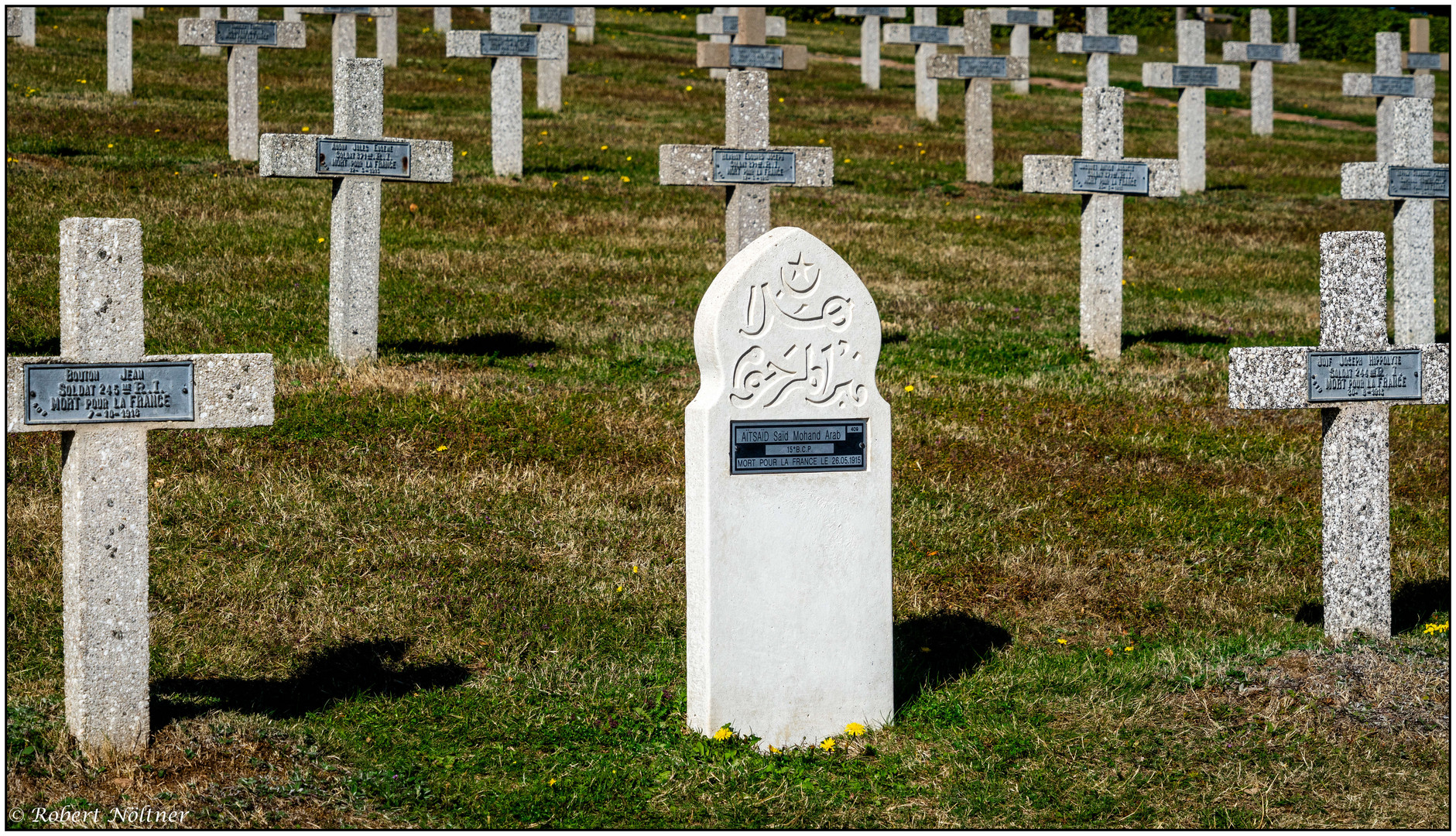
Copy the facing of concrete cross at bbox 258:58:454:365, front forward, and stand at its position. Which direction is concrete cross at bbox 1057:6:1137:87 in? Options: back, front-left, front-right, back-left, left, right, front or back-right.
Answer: back-left

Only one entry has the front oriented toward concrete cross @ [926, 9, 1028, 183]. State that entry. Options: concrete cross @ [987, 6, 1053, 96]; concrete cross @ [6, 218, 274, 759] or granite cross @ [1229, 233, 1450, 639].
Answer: concrete cross @ [987, 6, 1053, 96]

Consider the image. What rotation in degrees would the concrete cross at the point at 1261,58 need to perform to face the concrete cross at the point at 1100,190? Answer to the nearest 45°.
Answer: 0° — it already faces it

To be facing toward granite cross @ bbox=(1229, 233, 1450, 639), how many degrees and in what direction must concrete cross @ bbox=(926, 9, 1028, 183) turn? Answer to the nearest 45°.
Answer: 0° — it already faces it

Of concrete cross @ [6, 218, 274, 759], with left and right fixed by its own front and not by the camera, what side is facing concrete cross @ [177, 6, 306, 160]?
back

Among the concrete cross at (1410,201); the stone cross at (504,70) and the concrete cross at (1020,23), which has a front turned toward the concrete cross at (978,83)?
the concrete cross at (1020,23)

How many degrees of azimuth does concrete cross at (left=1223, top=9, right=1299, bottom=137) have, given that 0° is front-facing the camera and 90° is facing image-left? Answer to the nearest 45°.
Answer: approximately 0°

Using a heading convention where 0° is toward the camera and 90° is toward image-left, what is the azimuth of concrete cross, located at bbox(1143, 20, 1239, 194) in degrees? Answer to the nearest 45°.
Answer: approximately 0°

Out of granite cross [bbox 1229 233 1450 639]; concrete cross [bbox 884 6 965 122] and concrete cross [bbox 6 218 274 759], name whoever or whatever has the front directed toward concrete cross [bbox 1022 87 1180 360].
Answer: concrete cross [bbox 884 6 965 122]
